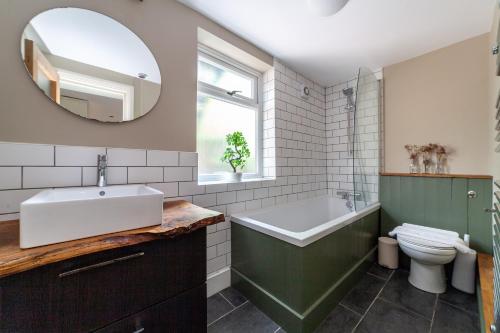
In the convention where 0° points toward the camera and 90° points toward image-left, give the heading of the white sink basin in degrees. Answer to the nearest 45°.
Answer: approximately 0°

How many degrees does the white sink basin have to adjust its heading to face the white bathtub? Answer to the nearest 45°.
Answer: approximately 90° to its left

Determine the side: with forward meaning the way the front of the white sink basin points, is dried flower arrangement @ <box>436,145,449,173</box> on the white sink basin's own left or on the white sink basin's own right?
on the white sink basin's own left

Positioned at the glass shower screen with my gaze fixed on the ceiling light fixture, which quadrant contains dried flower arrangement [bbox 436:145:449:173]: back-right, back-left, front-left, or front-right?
back-left

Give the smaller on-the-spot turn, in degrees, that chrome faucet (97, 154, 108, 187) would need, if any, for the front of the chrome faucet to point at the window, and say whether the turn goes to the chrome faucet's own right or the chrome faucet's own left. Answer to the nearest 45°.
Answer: approximately 90° to the chrome faucet's own left

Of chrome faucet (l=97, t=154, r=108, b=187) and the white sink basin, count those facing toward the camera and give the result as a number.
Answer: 2

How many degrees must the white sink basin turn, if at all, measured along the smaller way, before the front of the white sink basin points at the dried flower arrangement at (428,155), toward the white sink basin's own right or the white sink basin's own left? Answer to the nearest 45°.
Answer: approximately 90° to the white sink basin's own left

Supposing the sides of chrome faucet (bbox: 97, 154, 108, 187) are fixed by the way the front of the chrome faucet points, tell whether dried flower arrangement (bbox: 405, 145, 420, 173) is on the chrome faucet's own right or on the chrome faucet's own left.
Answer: on the chrome faucet's own left
